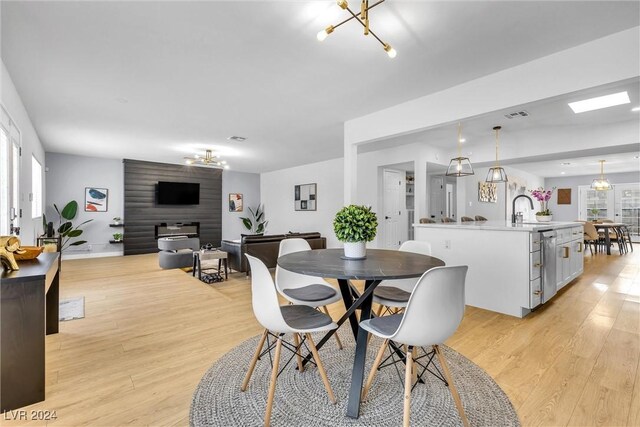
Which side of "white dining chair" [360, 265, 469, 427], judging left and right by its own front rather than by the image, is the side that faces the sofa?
front

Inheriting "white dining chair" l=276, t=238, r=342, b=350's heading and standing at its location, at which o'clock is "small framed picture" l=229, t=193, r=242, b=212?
The small framed picture is roughly at 7 o'clock from the white dining chair.

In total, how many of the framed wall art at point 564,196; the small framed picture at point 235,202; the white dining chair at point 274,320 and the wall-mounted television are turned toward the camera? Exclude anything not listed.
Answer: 3

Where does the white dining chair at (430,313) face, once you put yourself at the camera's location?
facing away from the viewer and to the left of the viewer

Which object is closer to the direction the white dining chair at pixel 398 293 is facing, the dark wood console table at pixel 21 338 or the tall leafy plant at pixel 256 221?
the dark wood console table

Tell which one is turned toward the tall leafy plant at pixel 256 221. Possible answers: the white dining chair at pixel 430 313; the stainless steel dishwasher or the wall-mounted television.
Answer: the white dining chair

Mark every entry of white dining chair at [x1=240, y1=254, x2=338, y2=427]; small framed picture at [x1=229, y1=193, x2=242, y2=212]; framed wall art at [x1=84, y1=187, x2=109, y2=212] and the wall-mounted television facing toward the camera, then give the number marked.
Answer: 3

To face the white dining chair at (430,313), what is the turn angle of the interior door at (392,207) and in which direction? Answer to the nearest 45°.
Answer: approximately 45° to its right
